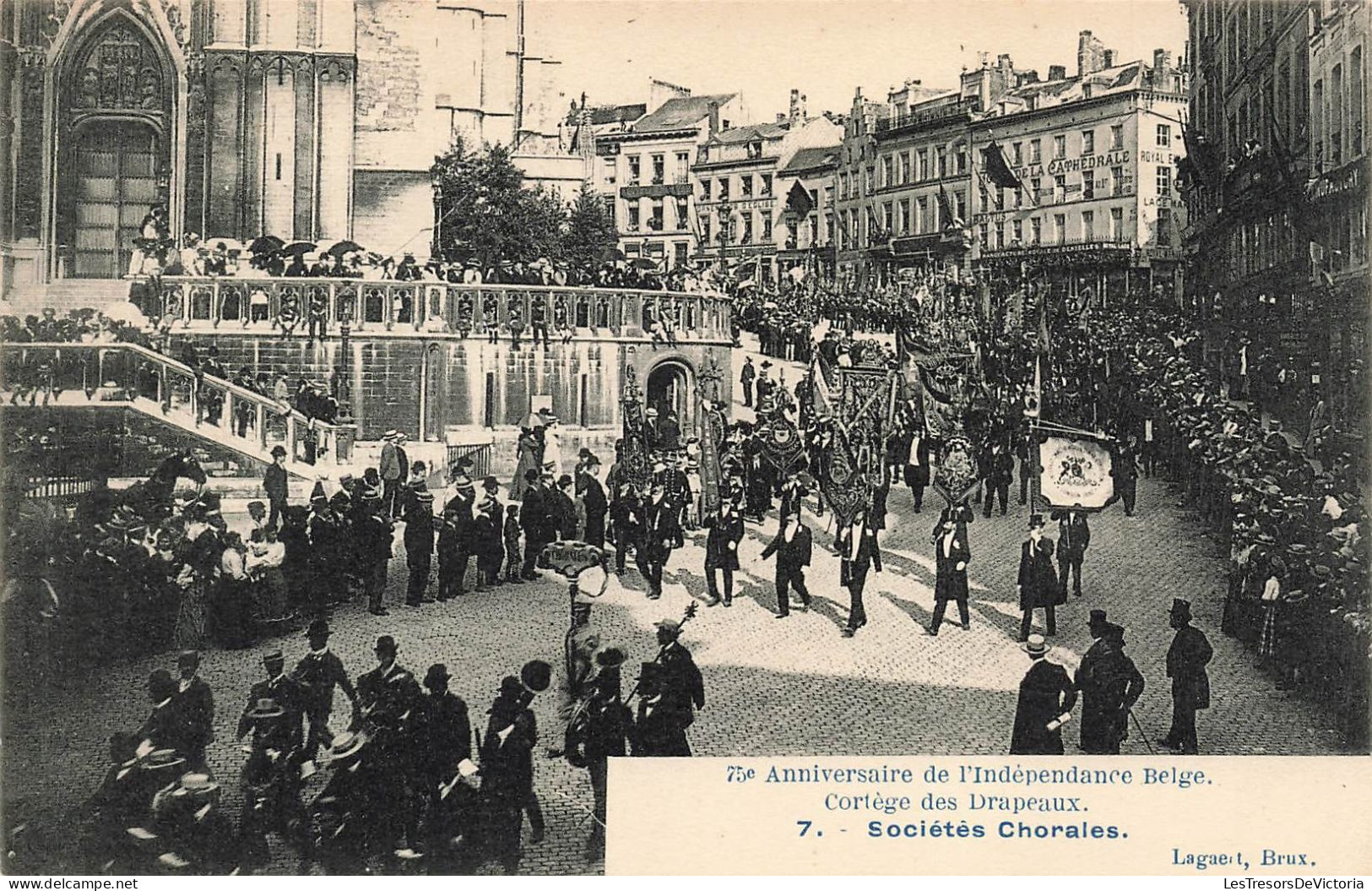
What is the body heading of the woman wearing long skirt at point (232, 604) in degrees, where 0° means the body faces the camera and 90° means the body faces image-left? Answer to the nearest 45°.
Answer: approximately 270°

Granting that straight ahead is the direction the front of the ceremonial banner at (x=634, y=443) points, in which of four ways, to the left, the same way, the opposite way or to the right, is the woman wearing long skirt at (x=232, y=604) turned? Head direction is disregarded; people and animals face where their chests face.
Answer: to the left

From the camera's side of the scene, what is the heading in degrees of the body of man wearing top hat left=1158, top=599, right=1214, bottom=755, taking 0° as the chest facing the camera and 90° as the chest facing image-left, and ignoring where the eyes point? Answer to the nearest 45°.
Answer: approximately 90°

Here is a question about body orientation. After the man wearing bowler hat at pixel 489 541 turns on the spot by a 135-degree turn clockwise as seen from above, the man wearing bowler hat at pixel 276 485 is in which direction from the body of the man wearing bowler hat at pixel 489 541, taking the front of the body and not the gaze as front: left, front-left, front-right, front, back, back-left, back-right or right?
front

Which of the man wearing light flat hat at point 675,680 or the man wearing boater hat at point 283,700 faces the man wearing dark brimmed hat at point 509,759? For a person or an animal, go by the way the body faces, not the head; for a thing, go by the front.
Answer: the man wearing light flat hat at point 675,680

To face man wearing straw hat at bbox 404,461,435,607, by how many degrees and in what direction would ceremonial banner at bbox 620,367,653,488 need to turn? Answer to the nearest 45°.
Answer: approximately 45° to its right

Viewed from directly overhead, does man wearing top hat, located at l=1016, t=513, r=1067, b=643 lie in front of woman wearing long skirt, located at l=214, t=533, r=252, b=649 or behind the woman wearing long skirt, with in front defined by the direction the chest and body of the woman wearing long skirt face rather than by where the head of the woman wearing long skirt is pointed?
in front

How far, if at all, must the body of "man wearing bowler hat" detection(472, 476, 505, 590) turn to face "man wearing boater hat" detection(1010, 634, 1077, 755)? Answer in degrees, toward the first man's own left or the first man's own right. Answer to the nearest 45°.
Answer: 0° — they already face them

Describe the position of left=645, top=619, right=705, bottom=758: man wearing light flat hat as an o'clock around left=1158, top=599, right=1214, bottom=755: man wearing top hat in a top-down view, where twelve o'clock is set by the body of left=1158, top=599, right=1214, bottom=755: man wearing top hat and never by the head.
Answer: left=645, top=619, right=705, bottom=758: man wearing light flat hat is roughly at 11 o'clock from left=1158, top=599, right=1214, bottom=755: man wearing top hat.

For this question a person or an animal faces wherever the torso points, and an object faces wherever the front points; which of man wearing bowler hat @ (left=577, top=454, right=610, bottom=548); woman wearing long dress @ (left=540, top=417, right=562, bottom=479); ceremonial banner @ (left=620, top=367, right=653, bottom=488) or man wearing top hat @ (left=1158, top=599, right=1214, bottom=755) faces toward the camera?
the ceremonial banner

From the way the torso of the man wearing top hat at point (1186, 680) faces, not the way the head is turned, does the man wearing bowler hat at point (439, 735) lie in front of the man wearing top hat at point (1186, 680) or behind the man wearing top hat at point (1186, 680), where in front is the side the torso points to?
in front

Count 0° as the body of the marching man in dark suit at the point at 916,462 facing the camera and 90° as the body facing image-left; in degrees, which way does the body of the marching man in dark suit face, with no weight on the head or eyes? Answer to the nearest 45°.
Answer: approximately 0°
